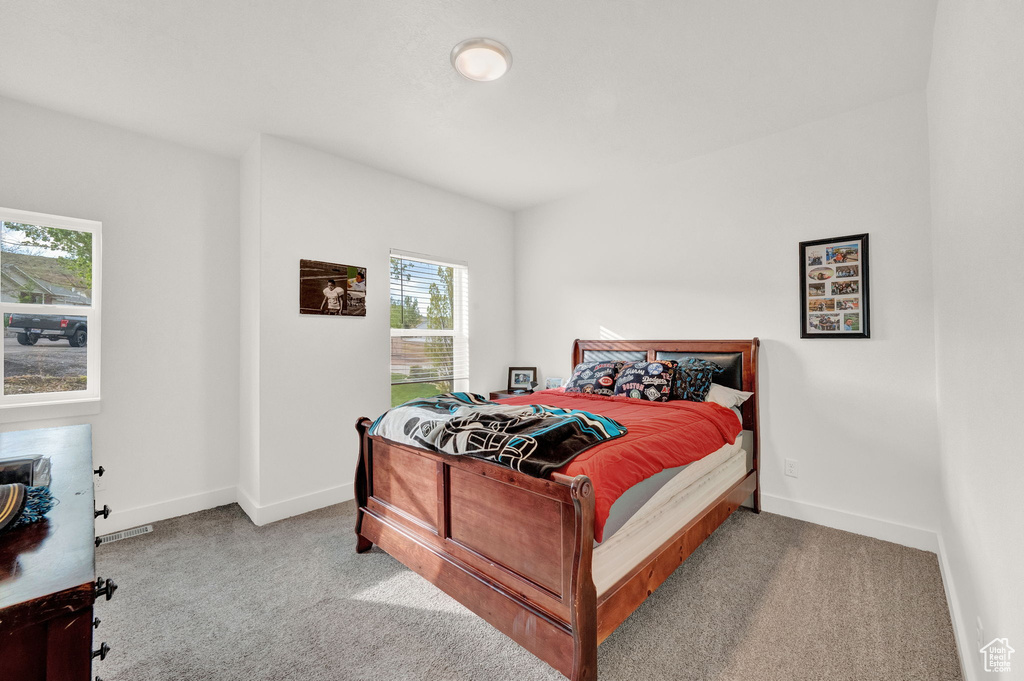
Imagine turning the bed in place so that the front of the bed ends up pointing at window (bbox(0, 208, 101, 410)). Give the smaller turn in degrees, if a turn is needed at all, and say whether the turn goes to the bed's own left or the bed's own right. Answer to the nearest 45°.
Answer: approximately 45° to the bed's own right

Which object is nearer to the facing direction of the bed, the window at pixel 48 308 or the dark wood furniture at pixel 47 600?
the dark wood furniture

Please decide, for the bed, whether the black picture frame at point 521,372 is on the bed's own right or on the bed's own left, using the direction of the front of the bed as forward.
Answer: on the bed's own right

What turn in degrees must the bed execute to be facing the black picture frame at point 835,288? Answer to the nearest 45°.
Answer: approximately 180°

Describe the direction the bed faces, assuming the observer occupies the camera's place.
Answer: facing the viewer and to the left of the viewer

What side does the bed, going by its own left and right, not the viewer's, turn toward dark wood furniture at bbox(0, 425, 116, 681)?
front
